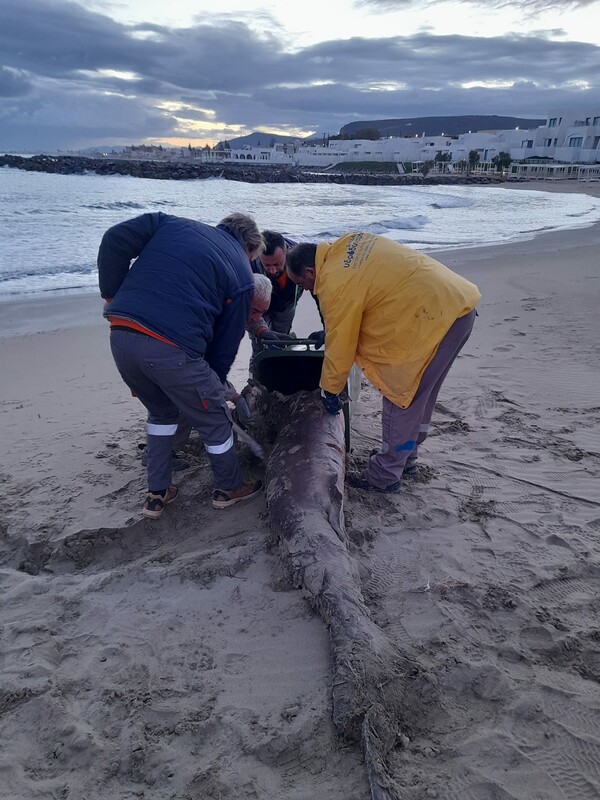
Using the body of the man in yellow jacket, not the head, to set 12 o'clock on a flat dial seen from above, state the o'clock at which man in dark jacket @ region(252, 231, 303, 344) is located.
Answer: The man in dark jacket is roughly at 2 o'clock from the man in yellow jacket.

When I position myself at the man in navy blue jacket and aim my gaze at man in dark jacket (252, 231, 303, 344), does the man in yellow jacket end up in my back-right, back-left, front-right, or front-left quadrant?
front-right

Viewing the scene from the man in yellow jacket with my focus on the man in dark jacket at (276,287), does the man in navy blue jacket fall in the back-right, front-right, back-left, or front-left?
front-left

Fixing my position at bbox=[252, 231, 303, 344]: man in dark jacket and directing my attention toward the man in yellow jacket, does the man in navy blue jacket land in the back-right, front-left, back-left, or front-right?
front-right

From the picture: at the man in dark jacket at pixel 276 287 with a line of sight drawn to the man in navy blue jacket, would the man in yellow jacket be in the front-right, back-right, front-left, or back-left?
front-left

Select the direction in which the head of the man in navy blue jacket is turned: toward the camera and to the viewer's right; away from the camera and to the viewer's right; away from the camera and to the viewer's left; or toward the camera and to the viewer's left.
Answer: away from the camera and to the viewer's right

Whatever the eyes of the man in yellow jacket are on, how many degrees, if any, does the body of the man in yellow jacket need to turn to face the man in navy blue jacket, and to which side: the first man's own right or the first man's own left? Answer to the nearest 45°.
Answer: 0° — they already face them

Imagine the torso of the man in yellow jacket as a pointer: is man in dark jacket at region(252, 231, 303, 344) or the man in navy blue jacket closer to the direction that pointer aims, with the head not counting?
the man in navy blue jacket

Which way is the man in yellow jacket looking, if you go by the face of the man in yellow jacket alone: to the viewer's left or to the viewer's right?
to the viewer's left

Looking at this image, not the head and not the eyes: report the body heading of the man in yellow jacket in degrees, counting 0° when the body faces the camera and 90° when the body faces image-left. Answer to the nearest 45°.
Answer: approximately 90°

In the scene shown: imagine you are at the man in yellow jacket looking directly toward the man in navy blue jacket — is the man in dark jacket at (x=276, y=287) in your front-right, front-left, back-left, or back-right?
front-right
